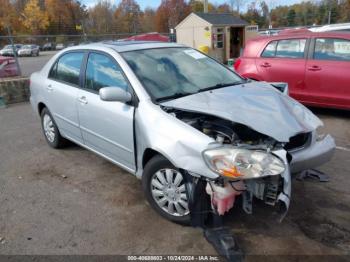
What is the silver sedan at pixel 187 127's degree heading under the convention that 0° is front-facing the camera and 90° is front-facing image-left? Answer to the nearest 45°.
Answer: approximately 315°

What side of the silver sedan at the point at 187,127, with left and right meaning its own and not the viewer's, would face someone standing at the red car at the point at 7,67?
back

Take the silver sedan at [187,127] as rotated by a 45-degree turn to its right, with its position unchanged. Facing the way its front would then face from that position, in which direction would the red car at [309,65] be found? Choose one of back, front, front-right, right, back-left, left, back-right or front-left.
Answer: back-left
